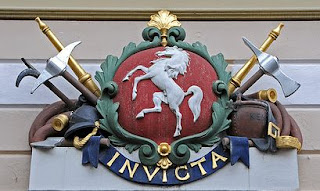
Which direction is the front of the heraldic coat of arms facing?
toward the camera
